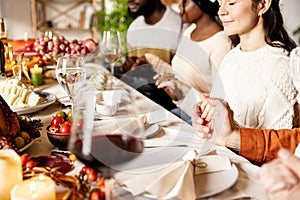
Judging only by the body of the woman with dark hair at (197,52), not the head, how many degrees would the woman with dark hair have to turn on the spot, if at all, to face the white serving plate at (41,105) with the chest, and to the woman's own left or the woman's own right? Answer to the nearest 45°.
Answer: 0° — they already face it

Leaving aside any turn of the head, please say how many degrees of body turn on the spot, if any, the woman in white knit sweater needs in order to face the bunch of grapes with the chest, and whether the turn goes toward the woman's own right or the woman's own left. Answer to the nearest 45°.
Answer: approximately 45° to the woman's own right

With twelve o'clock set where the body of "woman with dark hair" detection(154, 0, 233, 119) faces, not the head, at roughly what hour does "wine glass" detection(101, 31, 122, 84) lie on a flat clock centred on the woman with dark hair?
The wine glass is roughly at 12 o'clock from the woman with dark hair.

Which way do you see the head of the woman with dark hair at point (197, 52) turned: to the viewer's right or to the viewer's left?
to the viewer's left

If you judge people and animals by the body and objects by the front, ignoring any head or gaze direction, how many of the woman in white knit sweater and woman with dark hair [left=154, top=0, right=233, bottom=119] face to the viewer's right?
0

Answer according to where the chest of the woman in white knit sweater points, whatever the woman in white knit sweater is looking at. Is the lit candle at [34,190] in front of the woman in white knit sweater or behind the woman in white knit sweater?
in front

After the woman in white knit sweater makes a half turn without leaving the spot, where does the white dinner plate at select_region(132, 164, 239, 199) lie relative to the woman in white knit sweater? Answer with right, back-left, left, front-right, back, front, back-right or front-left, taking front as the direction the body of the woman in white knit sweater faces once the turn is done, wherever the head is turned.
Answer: back-right

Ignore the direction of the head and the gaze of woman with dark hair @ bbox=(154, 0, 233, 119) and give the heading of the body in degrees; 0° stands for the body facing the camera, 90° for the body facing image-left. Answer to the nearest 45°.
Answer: approximately 45°

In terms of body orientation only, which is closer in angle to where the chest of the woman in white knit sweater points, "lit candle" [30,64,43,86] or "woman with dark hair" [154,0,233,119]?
the lit candle

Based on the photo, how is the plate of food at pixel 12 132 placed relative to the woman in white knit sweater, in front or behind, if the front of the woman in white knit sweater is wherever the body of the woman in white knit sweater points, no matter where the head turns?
in front

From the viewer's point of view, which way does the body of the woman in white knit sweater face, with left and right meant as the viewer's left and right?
facing the viewer and to the left of the viewer

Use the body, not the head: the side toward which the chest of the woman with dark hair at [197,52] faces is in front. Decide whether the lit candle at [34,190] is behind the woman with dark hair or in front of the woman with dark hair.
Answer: in front

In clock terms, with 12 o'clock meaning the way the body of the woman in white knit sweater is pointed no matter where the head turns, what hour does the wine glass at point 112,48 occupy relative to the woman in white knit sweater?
The wine glass is roughly at 2 o'clock from the woman in white knit sweater.
